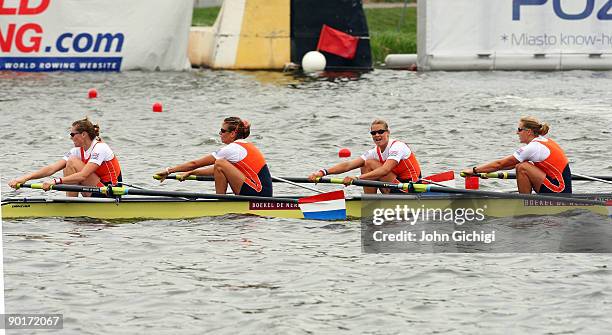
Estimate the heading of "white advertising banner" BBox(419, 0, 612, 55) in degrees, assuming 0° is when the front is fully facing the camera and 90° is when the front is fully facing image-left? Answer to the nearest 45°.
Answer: approximately 0°

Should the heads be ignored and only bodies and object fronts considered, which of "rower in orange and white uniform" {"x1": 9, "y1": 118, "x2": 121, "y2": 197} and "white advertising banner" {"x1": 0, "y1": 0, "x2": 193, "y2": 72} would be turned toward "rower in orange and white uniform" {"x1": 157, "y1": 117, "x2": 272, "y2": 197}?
the white advertising banner

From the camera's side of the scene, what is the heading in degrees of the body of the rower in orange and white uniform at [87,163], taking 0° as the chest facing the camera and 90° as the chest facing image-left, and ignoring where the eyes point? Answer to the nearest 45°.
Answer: approximately 90°

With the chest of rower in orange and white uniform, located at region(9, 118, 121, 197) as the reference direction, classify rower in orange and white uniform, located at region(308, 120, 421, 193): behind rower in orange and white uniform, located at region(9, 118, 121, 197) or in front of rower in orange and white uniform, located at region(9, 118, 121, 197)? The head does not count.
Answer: behind

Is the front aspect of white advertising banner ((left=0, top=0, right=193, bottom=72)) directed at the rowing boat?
yes

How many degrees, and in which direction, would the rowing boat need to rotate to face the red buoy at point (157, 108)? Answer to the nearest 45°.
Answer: approximately 90° to its left

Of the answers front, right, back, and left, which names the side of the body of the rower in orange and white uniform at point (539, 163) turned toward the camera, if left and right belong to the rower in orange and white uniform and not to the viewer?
left

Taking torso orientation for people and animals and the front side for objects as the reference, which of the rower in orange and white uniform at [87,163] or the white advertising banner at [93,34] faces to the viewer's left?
the rower in orange and white uniform

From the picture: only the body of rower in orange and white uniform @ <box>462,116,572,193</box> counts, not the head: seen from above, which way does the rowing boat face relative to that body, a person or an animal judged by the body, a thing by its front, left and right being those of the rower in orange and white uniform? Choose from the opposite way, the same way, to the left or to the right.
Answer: the opposite way

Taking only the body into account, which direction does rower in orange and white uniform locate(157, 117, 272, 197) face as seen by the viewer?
to the viewer's left

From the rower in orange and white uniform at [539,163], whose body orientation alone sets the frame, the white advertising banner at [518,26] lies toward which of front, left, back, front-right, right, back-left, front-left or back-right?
right

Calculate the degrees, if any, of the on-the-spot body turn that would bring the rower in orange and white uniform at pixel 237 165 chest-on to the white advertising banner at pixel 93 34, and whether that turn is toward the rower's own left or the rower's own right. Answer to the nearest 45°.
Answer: approximately 90° to the rower's own right

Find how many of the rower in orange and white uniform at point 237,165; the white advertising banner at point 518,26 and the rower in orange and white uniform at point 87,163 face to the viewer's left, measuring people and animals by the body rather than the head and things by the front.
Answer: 2

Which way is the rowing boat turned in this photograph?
to the viewer's right
